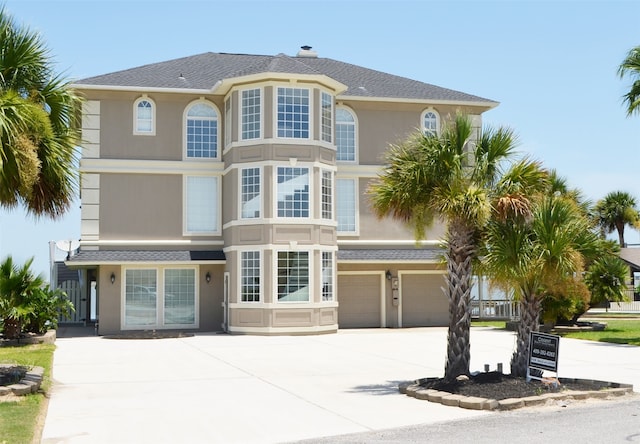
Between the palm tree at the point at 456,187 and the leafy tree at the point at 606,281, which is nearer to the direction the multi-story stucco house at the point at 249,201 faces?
the palm tree

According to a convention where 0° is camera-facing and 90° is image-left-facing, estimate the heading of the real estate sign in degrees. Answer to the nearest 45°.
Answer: approximately 0°

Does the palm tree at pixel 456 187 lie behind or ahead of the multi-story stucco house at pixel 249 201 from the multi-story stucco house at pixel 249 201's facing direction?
ahead

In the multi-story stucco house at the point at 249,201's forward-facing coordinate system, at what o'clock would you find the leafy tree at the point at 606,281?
The leafy tree is roughly at 9 o'clock from the multi-story stucco house.

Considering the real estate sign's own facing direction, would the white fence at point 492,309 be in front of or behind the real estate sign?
behind

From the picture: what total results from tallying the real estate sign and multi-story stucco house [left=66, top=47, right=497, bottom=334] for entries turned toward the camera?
2

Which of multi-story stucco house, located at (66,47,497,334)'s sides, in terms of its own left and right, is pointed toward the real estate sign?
front

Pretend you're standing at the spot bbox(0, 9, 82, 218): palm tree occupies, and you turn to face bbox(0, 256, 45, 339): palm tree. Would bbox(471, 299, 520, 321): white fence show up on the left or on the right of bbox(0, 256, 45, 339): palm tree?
right

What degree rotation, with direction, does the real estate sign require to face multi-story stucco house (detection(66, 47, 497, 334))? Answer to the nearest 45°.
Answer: approximately 135° to its right

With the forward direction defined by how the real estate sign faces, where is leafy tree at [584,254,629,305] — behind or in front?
behind

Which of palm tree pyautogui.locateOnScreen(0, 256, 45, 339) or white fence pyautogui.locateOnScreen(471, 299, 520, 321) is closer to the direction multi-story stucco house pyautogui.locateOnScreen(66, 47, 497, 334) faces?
the palm tree

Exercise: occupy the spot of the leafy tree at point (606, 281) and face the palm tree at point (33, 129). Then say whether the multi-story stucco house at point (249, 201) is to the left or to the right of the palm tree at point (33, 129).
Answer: right

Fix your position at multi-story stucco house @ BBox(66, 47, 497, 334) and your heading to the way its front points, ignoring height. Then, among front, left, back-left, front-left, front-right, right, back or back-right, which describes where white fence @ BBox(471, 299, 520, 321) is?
back-left
